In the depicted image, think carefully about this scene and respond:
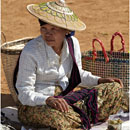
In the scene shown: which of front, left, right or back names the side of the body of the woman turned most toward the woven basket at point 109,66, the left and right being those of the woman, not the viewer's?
left

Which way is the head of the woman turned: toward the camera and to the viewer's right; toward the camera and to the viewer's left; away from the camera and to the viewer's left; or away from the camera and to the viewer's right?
toward the camera and to the viewer's left

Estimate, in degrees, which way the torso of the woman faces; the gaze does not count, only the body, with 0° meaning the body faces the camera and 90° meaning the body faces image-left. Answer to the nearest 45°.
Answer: approximately 315°
